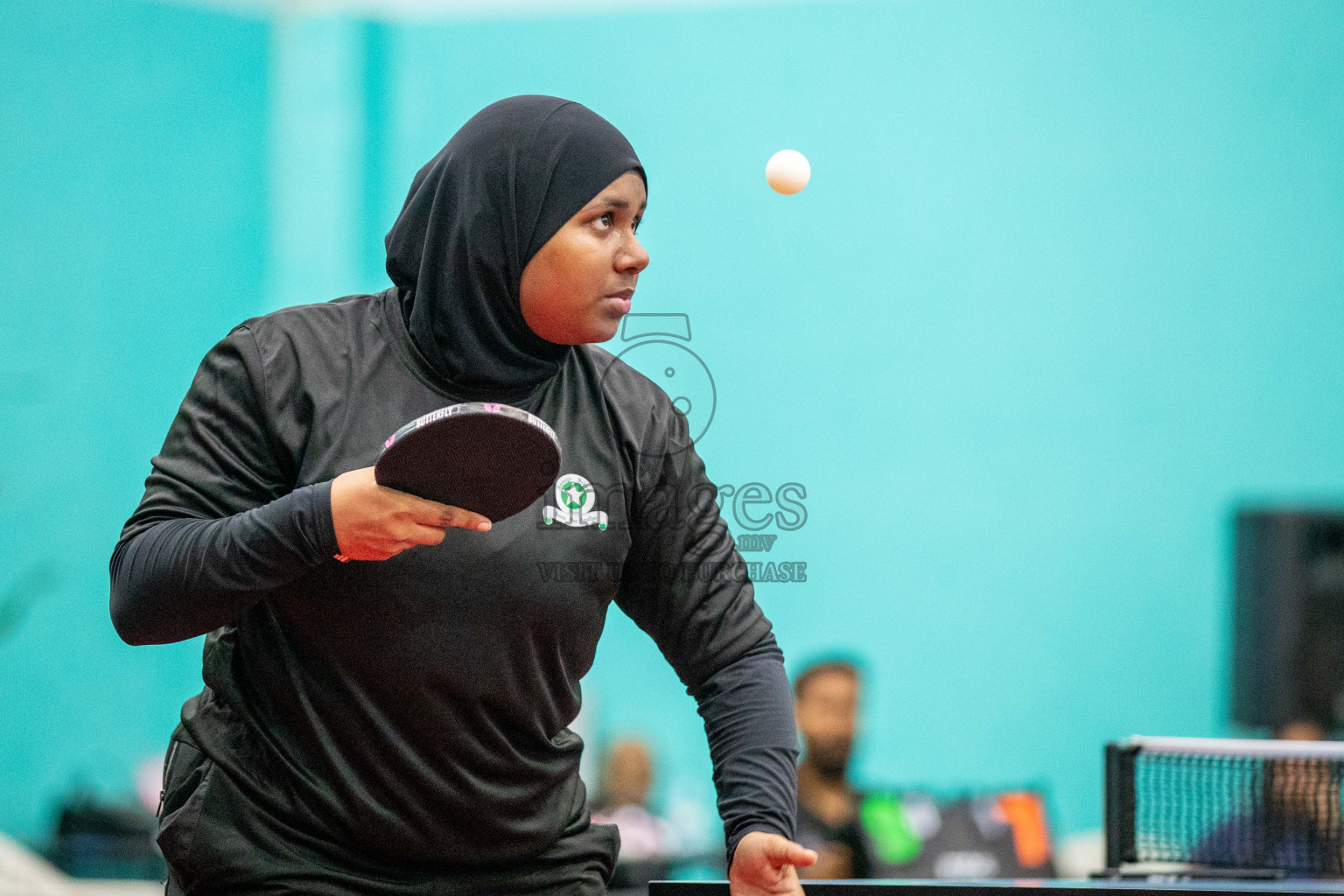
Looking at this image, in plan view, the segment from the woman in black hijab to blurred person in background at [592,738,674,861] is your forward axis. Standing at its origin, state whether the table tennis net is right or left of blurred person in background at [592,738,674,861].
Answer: right

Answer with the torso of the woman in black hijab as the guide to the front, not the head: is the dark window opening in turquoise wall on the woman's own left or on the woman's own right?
on the woman's own left

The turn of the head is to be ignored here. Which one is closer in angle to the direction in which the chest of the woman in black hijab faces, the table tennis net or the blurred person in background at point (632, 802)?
the table tennis net

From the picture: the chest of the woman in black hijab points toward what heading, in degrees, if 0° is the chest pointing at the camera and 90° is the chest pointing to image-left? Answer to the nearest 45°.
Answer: approximately 315°

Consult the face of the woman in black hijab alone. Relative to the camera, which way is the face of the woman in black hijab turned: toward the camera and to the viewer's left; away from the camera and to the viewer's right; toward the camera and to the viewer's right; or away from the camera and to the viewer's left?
toward the camera and to the viewer's right
